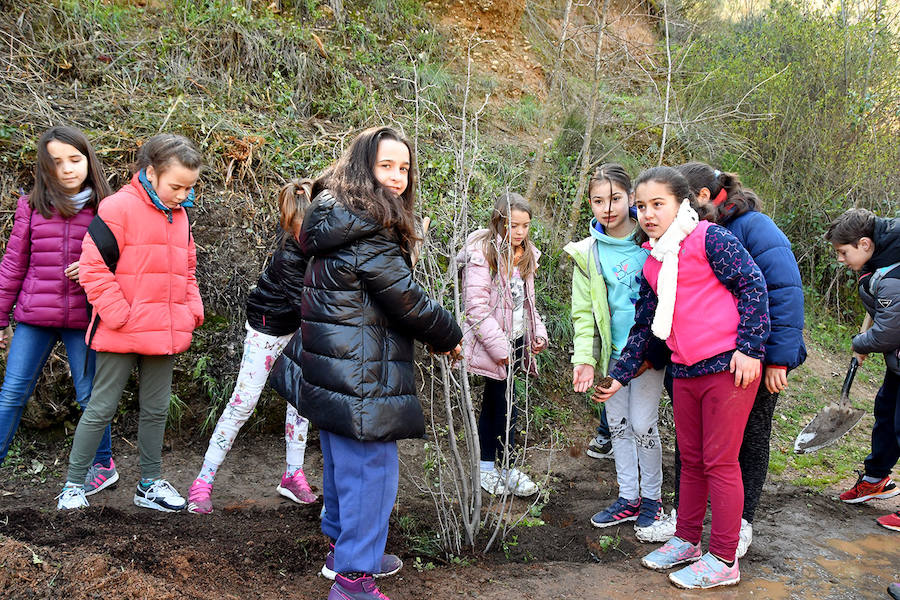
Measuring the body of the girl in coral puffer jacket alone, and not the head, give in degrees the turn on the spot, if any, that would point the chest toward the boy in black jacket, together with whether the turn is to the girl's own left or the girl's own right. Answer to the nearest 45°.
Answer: approximately 45° to the girl's own left

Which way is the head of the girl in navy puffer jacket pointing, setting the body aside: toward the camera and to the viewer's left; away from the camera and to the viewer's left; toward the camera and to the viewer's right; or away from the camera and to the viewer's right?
away from the camera and to the viewer's left

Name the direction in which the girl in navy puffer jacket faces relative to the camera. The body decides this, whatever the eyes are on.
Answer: to the viewer's left

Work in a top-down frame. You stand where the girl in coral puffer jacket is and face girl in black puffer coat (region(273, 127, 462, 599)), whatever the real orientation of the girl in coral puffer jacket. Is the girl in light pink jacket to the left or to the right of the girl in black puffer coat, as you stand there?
left

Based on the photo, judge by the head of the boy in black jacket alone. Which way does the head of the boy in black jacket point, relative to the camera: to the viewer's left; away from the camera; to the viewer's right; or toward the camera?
to the viewer's left

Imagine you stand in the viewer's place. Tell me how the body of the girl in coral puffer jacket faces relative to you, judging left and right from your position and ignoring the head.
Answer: facing the viewer and to the right of the viewer

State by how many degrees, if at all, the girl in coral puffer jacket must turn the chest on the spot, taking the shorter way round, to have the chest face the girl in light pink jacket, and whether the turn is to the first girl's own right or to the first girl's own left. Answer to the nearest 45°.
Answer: approximately 45° to the first girl's own left

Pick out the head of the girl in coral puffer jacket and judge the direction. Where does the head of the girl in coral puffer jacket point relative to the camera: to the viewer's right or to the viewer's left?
to the viewer's right

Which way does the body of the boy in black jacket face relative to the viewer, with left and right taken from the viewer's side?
facing to the left of the viewer

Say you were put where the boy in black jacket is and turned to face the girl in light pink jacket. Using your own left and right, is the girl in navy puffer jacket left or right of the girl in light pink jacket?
left

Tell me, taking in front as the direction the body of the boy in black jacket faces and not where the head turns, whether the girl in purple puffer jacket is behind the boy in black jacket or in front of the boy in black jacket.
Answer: in front

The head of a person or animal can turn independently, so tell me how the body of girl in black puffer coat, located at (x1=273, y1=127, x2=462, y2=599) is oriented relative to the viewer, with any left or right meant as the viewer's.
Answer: facing to the right of the viewer

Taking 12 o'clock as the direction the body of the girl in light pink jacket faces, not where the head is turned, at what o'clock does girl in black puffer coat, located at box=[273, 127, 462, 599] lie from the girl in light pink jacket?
The girl in black puffer coat is roughly at 2 o'clock from the girl in light pink jacket.

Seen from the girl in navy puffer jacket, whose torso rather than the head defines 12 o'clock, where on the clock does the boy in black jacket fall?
The boy in black jacket is roughly at 4 o'clock from the girl in navy puffer jacket.
